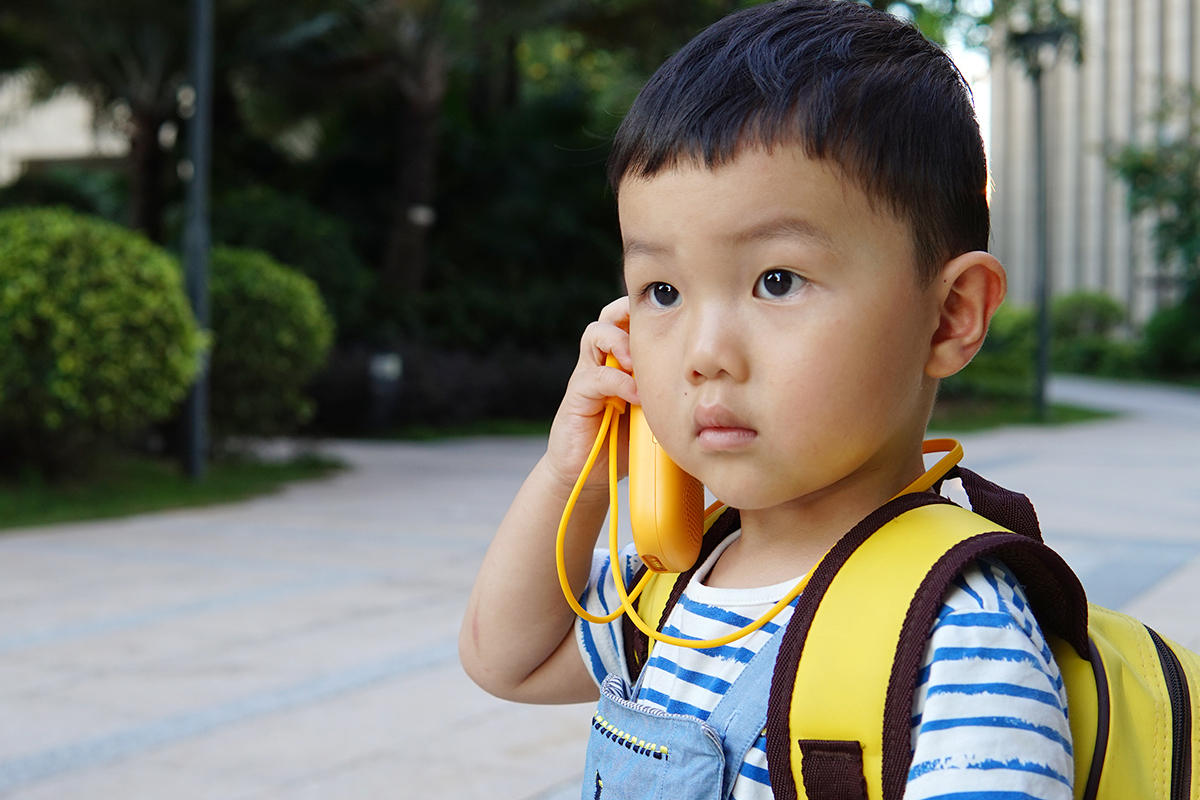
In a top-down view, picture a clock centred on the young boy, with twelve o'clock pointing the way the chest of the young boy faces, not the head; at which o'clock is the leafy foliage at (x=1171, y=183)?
The leafy foliage is roughly at 5 o'clock from the young boy.

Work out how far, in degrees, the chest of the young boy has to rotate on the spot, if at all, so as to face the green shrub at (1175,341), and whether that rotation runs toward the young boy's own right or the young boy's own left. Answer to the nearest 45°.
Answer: approximately 135° to the young boy's own right

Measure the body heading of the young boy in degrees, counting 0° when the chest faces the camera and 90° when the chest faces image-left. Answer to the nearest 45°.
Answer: approximately 45°

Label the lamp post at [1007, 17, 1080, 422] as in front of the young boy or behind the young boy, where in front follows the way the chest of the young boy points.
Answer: behind

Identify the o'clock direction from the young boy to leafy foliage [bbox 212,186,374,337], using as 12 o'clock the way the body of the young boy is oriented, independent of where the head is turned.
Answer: The leafy foliage is roughly at 4 o'clock from the young boy.

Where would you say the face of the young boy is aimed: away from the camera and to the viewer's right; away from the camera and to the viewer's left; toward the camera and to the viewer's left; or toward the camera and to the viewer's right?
toward the camera and to the viewer's left

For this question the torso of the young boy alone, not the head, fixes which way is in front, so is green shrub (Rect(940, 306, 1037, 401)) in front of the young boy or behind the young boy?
behind
